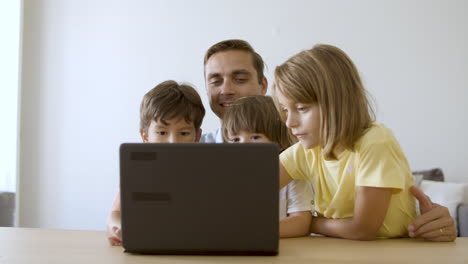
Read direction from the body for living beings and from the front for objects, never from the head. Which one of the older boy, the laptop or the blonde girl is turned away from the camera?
the laptop

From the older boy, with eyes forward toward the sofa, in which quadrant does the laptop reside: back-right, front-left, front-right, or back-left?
back-right

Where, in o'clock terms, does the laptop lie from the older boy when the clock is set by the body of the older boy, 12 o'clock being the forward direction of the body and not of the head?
The laptop is roughly at 12 o'clock from the older boy.

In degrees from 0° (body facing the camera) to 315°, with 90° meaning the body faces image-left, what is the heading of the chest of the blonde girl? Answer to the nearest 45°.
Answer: approximately 45°

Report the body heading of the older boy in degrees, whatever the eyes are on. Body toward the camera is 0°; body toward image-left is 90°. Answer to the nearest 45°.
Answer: approximately 0°

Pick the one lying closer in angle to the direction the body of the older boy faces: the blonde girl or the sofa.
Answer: the blonde girl

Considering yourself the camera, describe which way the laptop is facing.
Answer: facing away from the viewer

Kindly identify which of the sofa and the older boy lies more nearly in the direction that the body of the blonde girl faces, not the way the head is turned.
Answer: the older boy

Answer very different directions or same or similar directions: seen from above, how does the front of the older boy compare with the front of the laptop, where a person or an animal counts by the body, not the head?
very different directions

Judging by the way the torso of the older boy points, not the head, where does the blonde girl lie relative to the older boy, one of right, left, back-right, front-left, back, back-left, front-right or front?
front-left

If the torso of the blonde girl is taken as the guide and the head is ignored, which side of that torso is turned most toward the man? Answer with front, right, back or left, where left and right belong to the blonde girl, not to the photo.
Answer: right

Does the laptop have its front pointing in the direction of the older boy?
yes

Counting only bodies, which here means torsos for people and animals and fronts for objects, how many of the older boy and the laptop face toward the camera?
1

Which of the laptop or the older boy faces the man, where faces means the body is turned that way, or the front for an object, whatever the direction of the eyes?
the laptop
